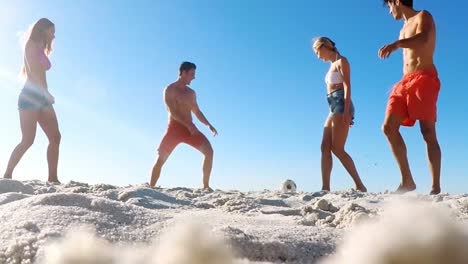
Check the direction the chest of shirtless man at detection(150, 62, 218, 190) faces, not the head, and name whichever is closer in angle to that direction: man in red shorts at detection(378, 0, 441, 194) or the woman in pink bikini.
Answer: the man in red shorts

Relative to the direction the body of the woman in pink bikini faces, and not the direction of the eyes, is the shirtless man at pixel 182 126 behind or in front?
in front

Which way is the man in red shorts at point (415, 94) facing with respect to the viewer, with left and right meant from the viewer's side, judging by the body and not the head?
facing the viewer and to the left of the viewer

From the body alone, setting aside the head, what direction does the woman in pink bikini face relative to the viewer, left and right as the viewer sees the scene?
facing to the right of the viewer

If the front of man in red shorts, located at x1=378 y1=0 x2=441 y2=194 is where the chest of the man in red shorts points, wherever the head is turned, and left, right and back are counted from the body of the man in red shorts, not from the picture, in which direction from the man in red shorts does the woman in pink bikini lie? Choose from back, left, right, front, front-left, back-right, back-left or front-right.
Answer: front-right

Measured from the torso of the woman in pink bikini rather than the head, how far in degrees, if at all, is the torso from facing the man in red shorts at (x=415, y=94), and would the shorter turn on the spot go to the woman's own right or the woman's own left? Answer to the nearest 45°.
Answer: approximately 45° to the woman's own right

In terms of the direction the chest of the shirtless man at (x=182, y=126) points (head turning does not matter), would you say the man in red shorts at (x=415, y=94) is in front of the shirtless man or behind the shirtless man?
in front

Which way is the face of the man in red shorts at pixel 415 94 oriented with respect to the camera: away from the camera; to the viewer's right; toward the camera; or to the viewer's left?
to the viewer's left

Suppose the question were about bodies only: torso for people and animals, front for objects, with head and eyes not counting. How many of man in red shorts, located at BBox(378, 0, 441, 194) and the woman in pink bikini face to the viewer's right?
1

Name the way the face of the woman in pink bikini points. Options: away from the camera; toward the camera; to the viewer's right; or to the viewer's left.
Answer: to the viewer's right

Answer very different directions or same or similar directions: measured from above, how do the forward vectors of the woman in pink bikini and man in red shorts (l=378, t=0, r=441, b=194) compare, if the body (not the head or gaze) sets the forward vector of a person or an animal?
very different directions

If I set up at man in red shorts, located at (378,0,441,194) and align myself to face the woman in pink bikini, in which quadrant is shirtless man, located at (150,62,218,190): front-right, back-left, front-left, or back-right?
front-right

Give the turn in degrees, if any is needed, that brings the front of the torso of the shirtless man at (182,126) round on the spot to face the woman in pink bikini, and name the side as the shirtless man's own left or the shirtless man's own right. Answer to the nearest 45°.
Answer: approximately 90° to the shirtless man's own right
